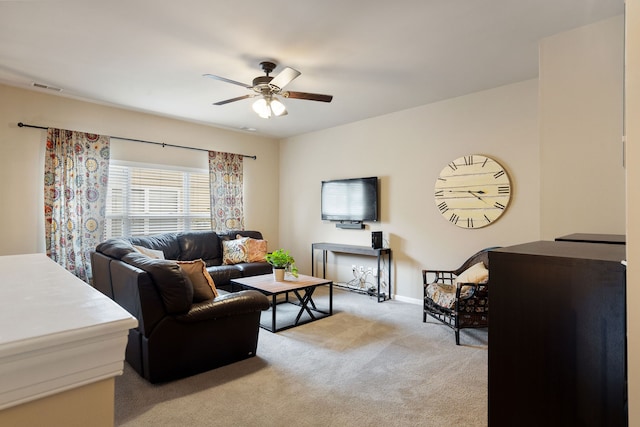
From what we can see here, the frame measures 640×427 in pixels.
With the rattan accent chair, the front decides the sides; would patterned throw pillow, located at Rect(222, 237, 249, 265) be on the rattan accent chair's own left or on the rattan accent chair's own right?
on the rattan accent chair's own right

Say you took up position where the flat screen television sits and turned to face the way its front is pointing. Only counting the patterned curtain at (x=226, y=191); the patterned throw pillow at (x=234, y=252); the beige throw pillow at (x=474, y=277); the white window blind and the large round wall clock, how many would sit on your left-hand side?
2

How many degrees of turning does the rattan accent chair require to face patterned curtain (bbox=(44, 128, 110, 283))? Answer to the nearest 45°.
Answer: approximately 45° to its right

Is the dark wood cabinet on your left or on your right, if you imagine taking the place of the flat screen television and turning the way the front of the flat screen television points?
on your left

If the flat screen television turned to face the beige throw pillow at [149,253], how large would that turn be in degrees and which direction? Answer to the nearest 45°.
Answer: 0° — it already faces it

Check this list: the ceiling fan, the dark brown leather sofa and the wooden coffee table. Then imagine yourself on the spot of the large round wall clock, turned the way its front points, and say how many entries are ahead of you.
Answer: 3

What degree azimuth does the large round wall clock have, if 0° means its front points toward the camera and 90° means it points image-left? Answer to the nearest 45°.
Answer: approximately 45°
